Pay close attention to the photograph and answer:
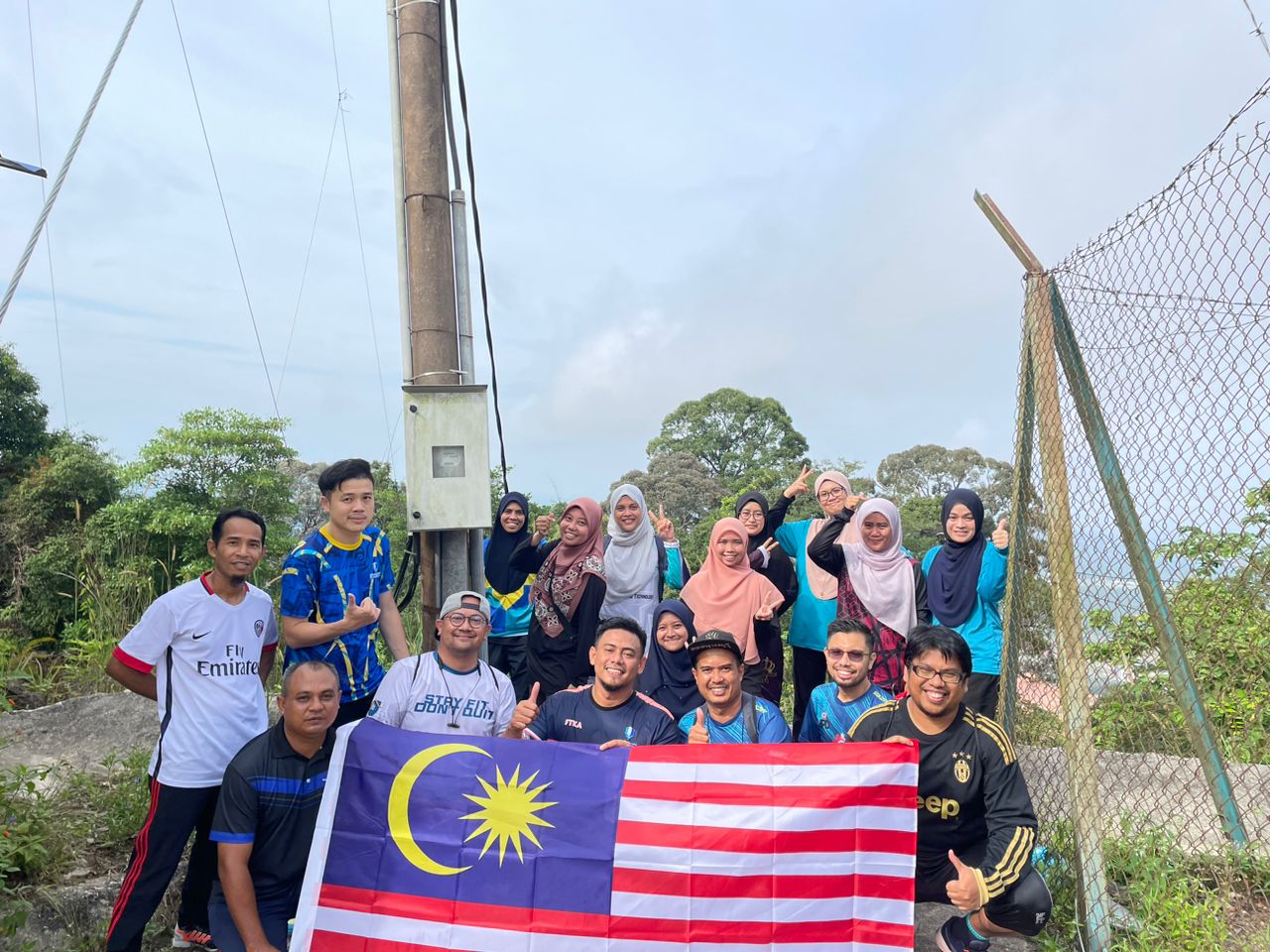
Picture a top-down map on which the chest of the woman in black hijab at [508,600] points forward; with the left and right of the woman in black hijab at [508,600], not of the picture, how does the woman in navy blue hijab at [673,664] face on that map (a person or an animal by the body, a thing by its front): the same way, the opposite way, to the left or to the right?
the same way

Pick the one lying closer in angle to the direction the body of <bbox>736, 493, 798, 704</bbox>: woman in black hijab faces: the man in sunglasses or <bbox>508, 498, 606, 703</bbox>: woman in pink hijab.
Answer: the man in sunglasses

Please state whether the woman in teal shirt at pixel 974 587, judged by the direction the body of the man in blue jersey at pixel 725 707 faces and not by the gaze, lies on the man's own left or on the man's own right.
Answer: on the man's own left

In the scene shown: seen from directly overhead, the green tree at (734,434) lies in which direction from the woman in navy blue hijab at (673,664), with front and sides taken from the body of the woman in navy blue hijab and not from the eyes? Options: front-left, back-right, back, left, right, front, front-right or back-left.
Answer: back

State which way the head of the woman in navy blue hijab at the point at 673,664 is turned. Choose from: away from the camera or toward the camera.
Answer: toward the camera

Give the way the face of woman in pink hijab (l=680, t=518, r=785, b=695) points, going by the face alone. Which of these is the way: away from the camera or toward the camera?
toward the camera

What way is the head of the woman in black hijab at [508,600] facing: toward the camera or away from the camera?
toward the camera

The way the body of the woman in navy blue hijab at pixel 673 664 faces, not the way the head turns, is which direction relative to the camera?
toward the camera

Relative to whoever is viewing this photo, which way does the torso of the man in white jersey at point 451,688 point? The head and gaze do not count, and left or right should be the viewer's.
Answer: facing the viewer

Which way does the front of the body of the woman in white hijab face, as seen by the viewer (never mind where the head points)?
toward the camera

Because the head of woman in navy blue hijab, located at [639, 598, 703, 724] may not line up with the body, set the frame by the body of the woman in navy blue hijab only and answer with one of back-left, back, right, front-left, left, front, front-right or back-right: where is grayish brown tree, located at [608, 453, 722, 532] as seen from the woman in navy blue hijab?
back

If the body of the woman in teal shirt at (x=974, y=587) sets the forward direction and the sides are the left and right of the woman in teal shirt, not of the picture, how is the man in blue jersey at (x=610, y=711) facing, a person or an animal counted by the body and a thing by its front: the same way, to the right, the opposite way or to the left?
the same way

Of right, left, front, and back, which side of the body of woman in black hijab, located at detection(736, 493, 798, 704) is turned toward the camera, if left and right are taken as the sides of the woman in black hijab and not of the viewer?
front

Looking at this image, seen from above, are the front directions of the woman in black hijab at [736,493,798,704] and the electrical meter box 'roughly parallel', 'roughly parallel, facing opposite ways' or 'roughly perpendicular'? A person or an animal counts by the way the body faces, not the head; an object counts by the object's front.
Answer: roughly parallel

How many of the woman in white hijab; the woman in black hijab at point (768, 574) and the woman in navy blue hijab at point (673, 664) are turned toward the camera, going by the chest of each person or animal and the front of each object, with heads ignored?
3

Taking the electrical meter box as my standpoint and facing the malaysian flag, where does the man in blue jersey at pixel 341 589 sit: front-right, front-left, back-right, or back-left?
front-right
